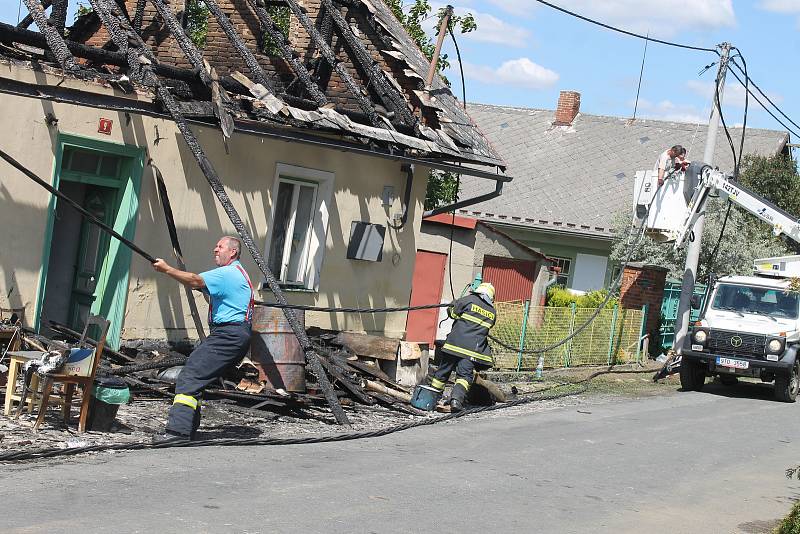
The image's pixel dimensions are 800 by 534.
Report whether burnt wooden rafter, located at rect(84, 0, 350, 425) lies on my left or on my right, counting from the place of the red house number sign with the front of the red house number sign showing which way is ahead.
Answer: on my left

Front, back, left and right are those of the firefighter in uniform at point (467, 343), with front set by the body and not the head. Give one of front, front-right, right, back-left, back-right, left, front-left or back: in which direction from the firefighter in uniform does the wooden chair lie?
left

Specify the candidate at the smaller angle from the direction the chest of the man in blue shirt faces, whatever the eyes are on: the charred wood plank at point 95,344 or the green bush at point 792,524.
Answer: the charred wood plank

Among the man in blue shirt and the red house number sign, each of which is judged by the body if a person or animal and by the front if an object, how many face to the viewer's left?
1

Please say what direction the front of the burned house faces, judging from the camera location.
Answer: facing the viewer and to the right of the viewer

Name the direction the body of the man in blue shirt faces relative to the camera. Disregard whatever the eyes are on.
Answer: to the viewer's left

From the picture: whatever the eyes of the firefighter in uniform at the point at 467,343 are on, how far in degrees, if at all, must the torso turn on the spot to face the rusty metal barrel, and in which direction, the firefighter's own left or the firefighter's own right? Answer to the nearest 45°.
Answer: approximately 90° to the firefighter's own left

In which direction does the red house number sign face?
toward the camera

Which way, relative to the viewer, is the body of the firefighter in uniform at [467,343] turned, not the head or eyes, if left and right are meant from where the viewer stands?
facing away from the viewer and to the left of the viewer

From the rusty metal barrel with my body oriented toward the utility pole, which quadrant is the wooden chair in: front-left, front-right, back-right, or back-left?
back-right

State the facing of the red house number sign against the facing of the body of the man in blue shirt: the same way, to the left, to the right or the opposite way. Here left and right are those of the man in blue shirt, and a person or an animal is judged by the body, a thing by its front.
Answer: to the left
